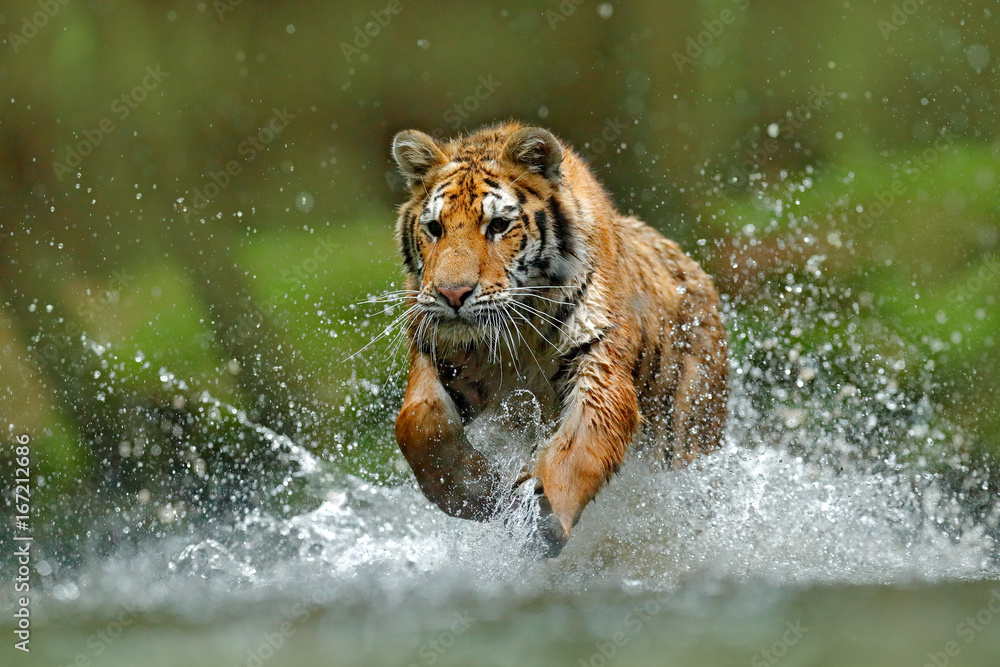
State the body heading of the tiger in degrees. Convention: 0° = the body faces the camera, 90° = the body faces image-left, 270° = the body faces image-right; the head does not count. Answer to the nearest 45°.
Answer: approximately 45°
